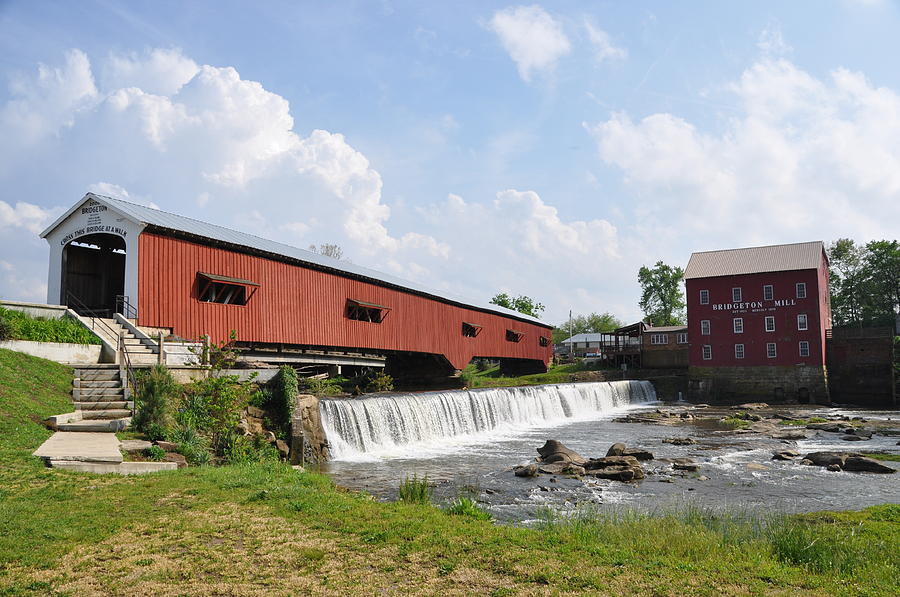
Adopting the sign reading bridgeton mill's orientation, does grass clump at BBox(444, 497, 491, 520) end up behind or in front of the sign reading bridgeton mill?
in front

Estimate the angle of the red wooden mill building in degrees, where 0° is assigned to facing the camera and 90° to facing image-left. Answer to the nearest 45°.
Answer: approximately 0°

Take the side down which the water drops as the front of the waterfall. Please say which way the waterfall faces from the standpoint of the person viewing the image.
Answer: facing the viewer and to the right of the viewer

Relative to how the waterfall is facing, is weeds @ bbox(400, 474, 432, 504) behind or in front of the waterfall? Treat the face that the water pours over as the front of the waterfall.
in front

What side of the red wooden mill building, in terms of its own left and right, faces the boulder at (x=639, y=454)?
front

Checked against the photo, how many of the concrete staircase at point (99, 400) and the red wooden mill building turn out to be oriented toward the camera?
2

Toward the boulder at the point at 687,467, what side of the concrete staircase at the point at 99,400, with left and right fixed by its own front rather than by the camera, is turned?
left

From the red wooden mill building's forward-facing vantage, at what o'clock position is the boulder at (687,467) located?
The boulder is roughly at 12 o'clock from the red wooden mill building.

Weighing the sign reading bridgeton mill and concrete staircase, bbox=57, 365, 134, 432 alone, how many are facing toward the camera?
2

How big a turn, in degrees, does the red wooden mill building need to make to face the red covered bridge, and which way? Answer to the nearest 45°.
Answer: approximately 45° to its right

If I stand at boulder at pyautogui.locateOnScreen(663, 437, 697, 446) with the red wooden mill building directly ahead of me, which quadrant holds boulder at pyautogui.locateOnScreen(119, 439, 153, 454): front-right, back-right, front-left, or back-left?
back-left

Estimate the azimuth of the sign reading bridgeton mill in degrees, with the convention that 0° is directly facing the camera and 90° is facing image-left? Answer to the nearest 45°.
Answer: approximately 0°
